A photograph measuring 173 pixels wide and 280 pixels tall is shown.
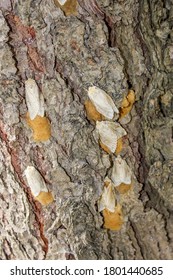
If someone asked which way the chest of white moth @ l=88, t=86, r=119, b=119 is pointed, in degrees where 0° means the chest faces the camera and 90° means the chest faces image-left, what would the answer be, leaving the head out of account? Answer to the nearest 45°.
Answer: approximately 135°

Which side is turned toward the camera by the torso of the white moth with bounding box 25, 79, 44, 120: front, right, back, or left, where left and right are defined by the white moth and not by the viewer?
back

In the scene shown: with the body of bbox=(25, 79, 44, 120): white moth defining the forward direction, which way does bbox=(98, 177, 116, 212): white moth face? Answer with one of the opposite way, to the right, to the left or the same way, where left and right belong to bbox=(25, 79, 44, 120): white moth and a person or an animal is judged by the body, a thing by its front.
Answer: the same way

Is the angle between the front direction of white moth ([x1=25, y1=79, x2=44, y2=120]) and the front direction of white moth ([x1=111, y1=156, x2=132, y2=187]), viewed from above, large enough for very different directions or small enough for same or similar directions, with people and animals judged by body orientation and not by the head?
same or similar directions

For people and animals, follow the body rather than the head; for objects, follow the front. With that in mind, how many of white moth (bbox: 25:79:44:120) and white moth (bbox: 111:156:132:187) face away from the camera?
2

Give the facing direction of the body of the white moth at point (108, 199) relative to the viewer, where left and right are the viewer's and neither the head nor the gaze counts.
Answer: facing away from the viewer
